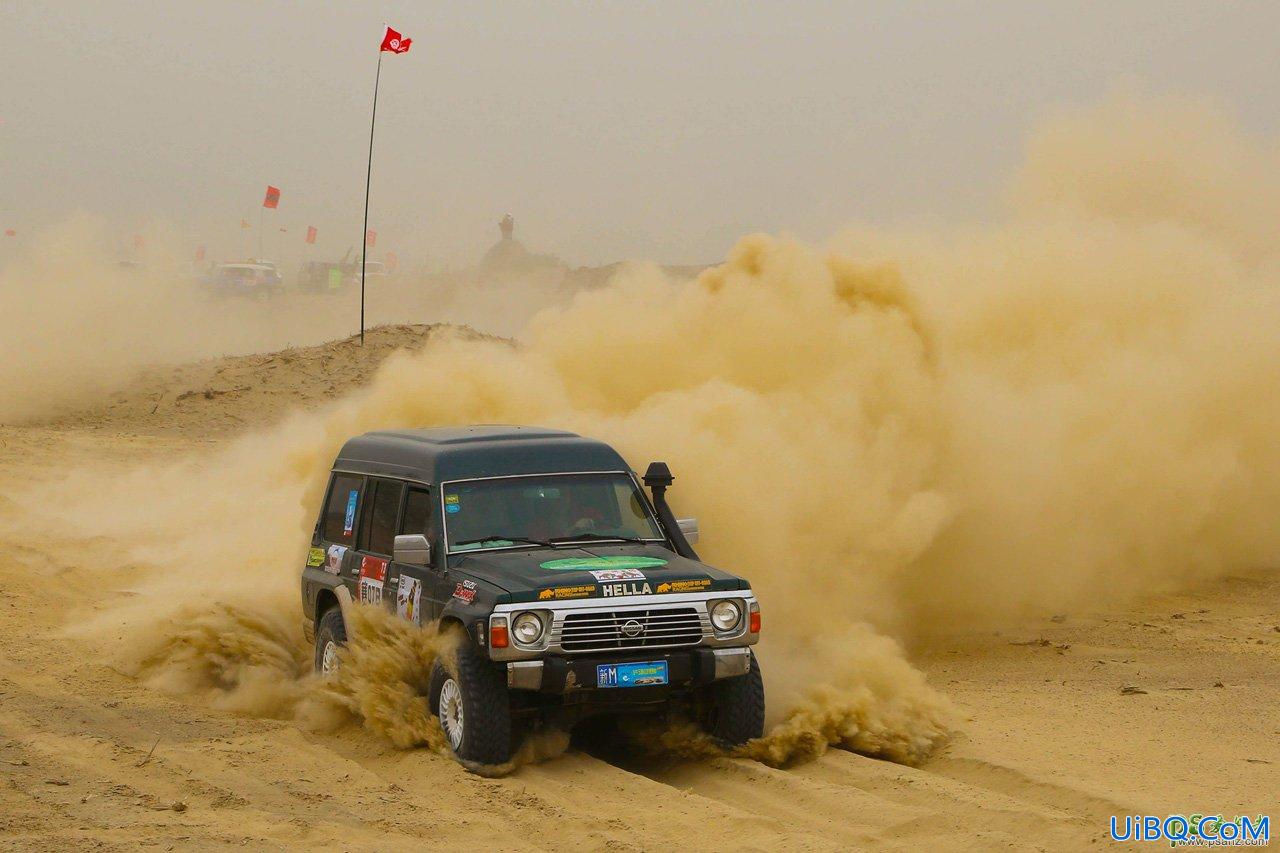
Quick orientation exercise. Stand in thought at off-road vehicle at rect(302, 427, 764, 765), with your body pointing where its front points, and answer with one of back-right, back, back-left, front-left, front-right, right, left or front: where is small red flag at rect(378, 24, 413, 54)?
back-left

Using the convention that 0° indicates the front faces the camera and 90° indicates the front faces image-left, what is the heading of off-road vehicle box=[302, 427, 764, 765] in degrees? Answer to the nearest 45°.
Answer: approximately 315°
